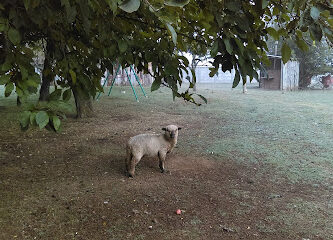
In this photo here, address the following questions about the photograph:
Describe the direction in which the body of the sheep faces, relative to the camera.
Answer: to the viewer's right

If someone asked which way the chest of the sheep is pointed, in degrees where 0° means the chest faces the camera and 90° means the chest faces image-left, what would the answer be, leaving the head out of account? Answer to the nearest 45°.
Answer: approximately 270°
